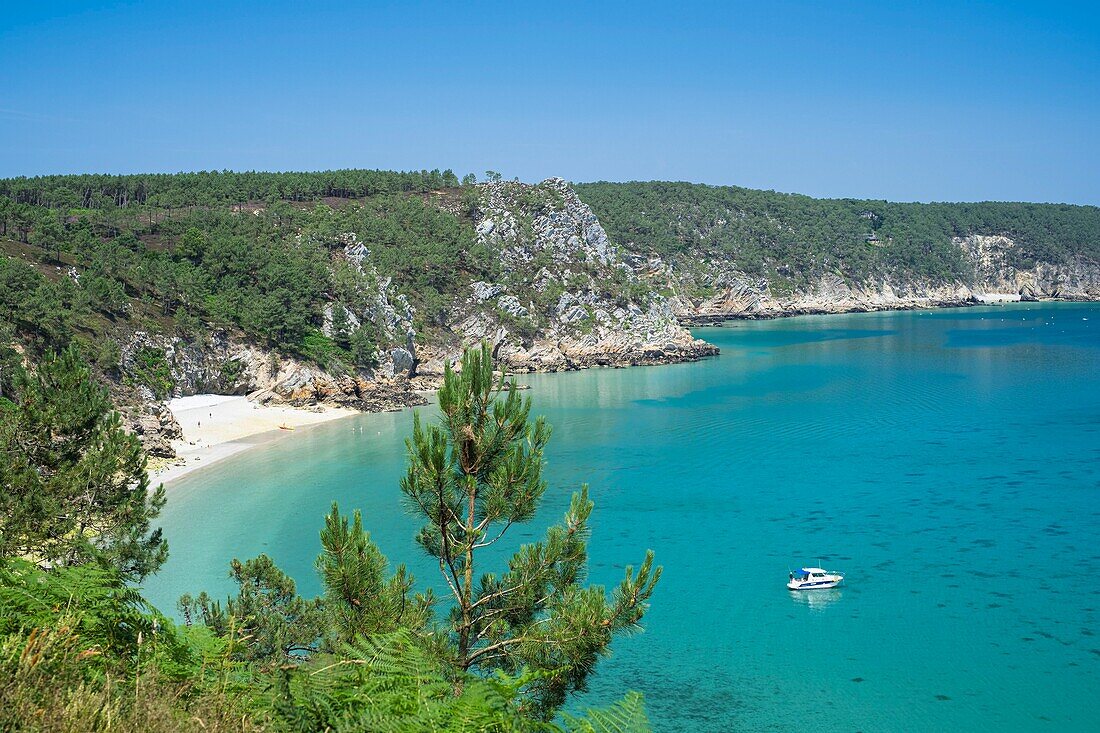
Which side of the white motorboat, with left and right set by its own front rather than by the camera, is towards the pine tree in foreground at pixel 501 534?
right

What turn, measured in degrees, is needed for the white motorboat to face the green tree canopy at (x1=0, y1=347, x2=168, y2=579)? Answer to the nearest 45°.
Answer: approximately 135° to its right

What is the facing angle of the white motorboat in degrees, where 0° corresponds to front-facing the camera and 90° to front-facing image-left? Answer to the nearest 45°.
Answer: approximately 270°
